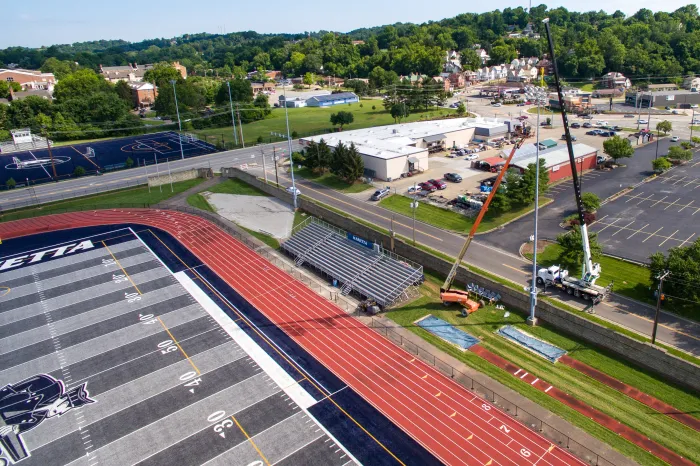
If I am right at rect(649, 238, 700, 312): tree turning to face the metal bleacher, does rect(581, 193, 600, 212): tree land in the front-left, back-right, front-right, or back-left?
front-right

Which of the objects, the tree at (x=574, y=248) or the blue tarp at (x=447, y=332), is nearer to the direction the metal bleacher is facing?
the blue tarp

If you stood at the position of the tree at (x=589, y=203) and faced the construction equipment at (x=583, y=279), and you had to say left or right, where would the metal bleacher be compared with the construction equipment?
right

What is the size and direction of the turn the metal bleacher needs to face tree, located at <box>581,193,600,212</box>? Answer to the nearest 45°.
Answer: approximately 135° to its left

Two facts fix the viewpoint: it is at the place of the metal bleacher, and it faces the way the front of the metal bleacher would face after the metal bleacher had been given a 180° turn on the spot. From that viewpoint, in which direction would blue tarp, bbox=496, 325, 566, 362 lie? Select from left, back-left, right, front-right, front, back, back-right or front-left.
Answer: right

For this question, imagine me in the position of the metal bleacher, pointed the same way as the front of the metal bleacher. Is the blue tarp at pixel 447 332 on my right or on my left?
on my left

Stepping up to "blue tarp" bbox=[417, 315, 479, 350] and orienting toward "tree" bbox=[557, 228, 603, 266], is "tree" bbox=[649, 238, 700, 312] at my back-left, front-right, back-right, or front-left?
front-right

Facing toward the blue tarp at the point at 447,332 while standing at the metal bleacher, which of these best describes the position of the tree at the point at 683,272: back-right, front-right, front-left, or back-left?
front-left

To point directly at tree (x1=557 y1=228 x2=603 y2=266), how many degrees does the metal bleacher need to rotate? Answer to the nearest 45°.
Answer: approximately 135° to its left

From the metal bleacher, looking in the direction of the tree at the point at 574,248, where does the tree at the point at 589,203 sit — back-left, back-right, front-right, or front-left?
front-left

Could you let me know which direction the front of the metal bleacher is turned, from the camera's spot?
facing the viewer and to the left of the viewer

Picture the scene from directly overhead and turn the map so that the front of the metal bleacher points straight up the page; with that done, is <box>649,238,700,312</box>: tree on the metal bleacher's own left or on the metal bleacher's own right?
on the metal bleacher's own left

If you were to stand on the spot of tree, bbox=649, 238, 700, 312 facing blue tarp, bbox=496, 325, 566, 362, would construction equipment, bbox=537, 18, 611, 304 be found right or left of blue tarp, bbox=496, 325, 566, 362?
right
